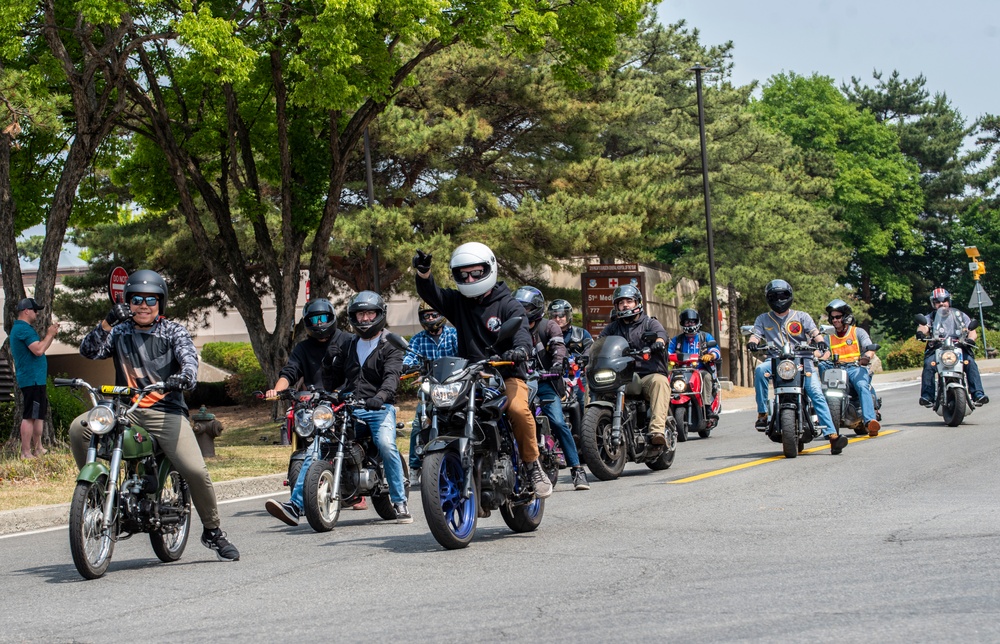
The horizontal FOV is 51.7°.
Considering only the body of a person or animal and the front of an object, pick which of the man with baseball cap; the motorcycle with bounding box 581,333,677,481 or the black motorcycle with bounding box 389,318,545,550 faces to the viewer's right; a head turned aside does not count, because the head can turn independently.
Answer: the man with baseball cap

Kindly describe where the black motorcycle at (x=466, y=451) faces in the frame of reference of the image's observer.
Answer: facing the viewer and to the left of the viewer

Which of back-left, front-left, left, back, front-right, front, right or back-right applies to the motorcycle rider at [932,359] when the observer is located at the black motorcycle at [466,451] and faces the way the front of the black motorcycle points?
back

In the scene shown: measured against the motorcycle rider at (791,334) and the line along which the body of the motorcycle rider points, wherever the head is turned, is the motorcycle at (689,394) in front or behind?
behind

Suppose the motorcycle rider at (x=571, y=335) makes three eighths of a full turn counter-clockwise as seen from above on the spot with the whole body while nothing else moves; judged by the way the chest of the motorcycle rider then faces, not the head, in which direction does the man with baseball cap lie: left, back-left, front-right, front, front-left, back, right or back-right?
back

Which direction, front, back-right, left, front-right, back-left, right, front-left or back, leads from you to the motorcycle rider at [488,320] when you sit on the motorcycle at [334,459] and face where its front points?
left

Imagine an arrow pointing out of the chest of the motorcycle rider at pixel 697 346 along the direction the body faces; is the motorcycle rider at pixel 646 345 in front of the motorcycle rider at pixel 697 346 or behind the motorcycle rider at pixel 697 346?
in front

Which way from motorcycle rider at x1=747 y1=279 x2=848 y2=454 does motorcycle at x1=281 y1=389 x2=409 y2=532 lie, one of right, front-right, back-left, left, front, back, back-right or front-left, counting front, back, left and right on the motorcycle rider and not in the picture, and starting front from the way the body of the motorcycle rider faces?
front-right

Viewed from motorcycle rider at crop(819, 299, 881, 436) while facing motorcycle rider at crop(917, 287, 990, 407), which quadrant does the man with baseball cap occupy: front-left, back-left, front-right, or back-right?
back-left

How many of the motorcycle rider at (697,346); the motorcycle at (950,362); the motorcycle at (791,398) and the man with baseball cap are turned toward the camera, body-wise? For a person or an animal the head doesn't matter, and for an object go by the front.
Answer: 3

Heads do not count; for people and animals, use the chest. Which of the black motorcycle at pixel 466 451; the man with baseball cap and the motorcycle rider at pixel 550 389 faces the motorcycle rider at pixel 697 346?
the man with baseball cap

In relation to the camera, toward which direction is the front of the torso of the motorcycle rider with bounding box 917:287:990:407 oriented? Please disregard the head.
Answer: toward the camera

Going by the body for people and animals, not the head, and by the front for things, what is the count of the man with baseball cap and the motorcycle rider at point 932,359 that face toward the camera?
1
